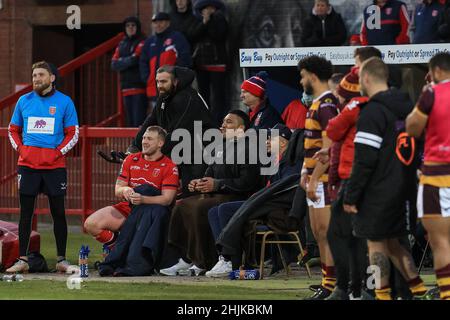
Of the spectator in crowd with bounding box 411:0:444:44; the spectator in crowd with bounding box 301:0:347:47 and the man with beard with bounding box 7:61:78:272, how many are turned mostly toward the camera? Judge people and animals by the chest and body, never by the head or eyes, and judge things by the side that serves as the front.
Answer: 3

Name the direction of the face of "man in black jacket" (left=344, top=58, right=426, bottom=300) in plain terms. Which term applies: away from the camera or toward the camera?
away from the camera

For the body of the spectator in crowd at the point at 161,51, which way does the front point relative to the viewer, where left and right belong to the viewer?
facing the viewer and to the left of the viewer

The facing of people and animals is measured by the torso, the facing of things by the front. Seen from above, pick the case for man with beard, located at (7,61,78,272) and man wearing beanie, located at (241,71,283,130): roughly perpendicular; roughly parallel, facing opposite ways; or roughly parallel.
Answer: roughly perpendicular

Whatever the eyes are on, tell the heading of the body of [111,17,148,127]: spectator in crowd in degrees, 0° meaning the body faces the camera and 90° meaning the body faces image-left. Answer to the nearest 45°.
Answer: approximately 45°

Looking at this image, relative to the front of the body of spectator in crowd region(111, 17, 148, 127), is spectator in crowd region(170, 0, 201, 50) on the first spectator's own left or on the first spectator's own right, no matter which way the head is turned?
on the first spectator's own left

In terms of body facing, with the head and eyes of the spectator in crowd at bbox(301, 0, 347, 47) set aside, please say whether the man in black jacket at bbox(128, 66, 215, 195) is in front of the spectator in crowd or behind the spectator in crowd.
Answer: in front

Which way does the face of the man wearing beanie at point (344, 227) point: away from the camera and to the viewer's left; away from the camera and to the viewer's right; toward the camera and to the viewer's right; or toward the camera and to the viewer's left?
away from the camera and to the viewer's left

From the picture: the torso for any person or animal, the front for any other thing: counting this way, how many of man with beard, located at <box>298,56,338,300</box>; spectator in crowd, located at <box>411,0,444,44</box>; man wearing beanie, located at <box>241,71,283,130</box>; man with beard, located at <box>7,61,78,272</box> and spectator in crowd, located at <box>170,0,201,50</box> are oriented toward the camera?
3

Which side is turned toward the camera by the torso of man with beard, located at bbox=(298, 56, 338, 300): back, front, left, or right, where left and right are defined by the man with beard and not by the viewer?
left

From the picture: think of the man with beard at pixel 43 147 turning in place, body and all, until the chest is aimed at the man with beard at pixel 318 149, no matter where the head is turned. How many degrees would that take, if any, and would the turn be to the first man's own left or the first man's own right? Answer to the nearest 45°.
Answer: approximately 45° to the first man's own left

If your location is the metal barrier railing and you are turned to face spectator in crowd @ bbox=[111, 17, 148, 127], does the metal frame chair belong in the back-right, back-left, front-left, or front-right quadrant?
back-right
